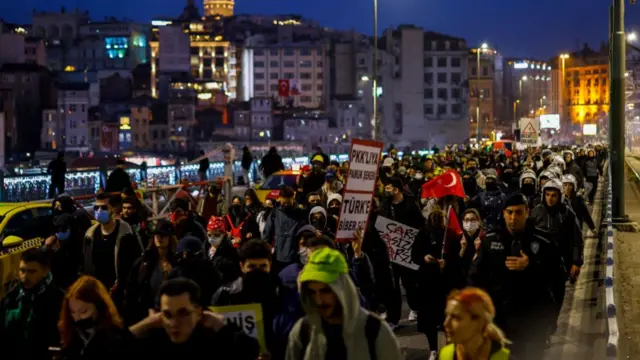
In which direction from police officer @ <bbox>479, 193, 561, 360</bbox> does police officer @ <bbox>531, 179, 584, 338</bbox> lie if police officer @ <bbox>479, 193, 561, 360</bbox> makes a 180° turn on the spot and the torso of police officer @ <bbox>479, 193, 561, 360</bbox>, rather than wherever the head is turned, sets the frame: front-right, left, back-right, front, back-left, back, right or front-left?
front

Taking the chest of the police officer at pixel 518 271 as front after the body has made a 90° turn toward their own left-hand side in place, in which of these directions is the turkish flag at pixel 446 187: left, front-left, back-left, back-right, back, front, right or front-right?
left

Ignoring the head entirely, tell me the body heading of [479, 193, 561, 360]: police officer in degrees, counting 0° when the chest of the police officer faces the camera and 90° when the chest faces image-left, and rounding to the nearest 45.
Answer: approximately 0°

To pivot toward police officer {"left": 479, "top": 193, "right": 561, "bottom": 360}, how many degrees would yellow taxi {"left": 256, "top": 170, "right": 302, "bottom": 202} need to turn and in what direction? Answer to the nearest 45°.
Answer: approximately 45° to its left
